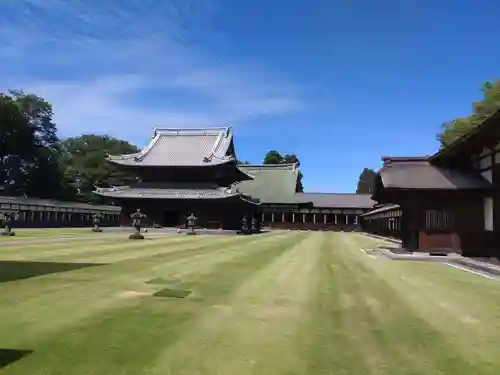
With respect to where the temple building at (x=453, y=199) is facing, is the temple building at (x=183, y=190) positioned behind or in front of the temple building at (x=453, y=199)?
in front

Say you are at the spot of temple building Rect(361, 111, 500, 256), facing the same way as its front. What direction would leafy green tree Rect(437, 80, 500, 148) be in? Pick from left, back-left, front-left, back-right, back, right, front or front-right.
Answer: right

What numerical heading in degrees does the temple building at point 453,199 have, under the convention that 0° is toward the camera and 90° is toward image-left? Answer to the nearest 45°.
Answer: approximately 90°

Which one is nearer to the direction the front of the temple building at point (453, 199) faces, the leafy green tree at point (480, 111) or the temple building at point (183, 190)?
the temple building
